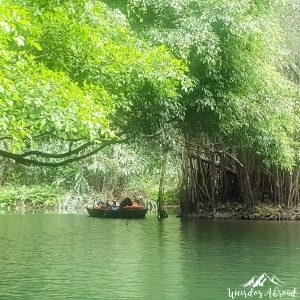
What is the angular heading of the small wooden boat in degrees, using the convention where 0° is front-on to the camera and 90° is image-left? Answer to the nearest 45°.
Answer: approximately 90°

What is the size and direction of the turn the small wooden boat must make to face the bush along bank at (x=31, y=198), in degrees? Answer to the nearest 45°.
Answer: approximately 45° to its right

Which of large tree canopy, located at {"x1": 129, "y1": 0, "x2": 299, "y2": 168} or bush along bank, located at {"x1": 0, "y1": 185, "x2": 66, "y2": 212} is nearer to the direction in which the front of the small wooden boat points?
the bush along bank
